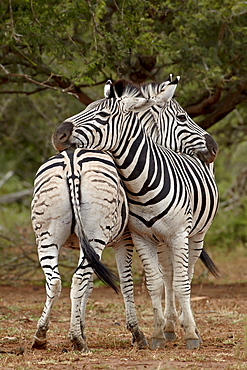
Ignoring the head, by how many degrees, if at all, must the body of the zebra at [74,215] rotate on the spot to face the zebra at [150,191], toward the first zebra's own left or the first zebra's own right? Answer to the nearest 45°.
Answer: approximately 45° to the first zebra's own right

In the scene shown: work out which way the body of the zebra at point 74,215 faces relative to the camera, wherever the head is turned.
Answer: away from the camera
